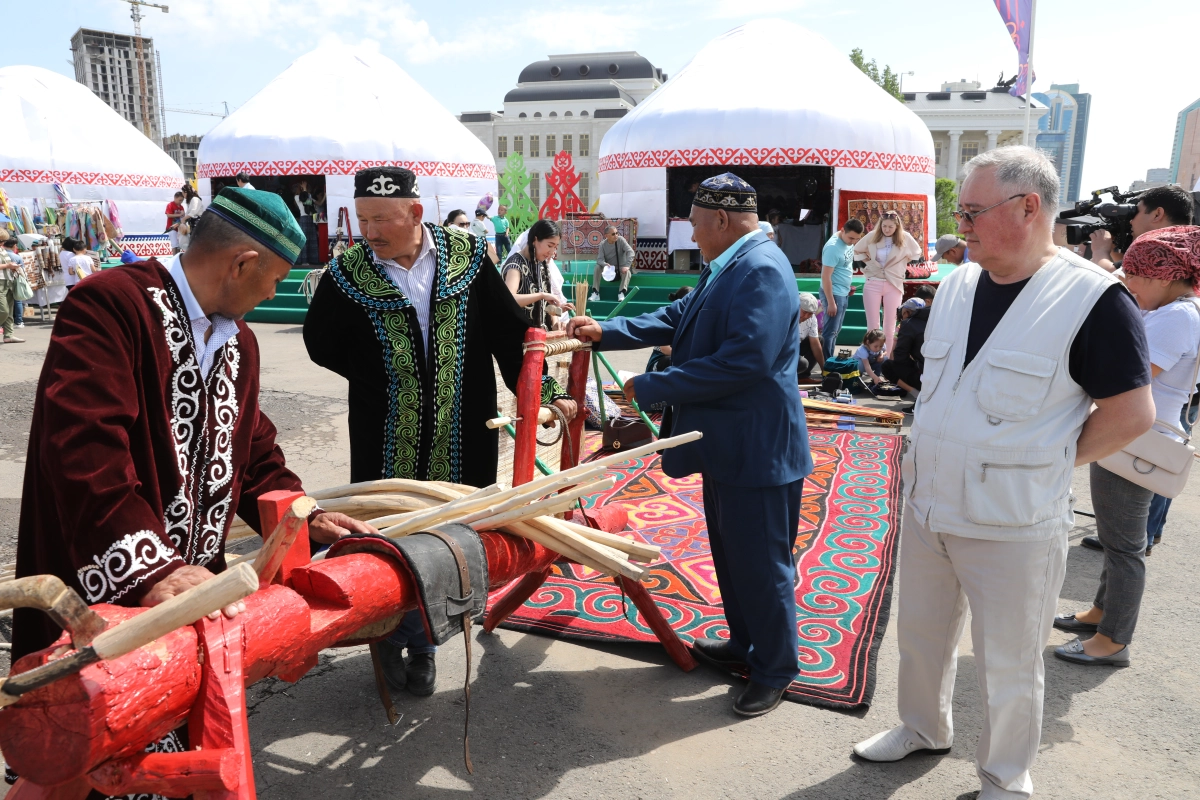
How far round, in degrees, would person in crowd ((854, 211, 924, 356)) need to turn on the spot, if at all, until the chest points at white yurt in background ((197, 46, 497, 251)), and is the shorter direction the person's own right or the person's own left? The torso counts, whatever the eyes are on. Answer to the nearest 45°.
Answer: approximately 135° to the person's own right

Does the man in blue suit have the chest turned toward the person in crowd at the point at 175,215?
no

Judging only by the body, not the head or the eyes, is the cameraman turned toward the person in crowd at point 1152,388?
no

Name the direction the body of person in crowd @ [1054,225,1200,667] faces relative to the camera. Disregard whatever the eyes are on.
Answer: to the viewer's left

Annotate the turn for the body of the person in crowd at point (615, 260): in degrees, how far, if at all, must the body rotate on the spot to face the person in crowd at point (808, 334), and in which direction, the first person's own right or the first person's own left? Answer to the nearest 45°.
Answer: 0° — they already face them

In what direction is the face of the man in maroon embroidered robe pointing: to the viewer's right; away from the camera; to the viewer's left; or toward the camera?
to the viewer's right

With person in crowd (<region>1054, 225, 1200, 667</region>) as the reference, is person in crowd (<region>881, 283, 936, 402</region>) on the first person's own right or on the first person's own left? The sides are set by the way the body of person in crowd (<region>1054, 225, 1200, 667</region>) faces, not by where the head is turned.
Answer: on the first person's own right

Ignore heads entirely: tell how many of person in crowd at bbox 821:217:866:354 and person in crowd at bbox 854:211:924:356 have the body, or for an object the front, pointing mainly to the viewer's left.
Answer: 0

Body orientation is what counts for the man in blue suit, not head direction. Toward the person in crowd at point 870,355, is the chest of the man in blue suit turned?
no

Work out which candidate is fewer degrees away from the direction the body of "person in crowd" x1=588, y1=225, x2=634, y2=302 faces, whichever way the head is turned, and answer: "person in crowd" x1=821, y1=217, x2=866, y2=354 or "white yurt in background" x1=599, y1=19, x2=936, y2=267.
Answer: the person in crowd

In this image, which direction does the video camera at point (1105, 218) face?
to the viewer's left

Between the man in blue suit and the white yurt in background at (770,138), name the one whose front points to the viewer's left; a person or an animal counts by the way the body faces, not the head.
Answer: the man in blue suit

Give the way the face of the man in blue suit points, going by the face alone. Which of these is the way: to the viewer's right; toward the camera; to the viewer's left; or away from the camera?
to the viewer's left

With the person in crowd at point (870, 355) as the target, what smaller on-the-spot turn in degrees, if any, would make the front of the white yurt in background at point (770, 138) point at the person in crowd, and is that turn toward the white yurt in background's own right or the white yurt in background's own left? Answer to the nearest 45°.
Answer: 0° — it already faces them

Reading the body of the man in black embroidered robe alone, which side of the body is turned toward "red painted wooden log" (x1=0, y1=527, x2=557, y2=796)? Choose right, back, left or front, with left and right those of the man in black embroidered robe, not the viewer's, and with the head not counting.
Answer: front

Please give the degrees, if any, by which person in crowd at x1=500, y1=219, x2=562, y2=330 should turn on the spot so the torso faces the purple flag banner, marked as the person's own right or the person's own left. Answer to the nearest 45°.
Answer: approximately 90° to the person's own left

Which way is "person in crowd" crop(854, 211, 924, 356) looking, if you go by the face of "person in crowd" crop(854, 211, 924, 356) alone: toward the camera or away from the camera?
toward the camera

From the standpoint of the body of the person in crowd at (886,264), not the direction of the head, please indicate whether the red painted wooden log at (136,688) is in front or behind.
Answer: in front

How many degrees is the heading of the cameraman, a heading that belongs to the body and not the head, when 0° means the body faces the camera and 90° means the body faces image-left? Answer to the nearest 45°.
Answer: approximately 90°
